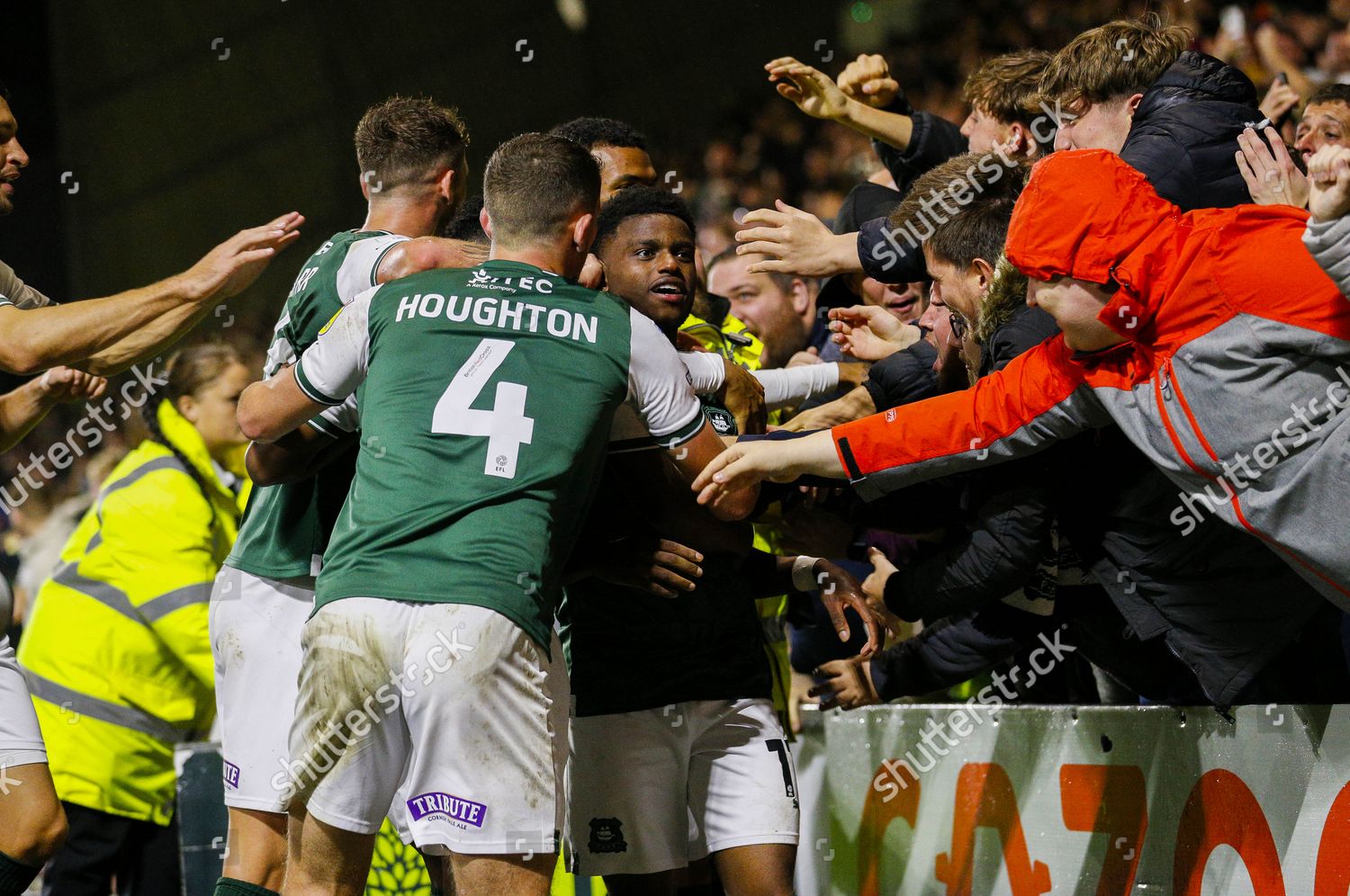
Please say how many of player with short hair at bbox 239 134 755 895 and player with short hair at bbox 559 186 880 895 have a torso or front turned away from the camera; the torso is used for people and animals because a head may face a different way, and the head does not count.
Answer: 1

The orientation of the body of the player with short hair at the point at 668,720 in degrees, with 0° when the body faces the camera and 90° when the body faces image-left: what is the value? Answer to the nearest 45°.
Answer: approximately 0°

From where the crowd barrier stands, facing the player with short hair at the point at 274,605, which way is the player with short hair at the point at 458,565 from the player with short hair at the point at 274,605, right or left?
left

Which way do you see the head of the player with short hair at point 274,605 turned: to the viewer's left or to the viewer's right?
to the viewer's right

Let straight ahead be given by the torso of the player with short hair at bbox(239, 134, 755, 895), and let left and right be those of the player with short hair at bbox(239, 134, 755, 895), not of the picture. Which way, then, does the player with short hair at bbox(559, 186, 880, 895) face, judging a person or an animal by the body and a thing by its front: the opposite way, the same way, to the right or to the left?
the opposite way

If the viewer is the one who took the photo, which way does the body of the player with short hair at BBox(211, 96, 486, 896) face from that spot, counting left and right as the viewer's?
facing away from the viewer and to the right of the viewer

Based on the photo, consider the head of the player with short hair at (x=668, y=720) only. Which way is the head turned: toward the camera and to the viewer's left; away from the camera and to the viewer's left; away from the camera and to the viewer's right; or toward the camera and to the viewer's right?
toward the camera and to the viewer's right

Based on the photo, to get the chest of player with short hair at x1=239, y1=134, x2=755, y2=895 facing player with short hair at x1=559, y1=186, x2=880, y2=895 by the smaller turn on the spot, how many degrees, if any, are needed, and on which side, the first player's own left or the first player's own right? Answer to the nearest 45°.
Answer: approximately 45° to the first player's own right

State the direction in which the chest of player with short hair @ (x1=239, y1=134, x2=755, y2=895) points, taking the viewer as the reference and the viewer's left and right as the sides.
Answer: facing away from the viewer

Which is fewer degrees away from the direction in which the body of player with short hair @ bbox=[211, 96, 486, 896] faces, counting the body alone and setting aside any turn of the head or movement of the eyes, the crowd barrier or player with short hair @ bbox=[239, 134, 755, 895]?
the crowd barrier

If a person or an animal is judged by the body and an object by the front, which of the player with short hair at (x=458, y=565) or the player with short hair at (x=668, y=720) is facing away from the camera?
the player with short hair at (x=458, y=565)
